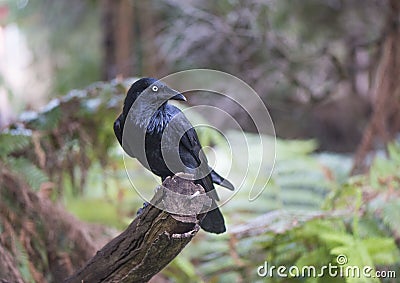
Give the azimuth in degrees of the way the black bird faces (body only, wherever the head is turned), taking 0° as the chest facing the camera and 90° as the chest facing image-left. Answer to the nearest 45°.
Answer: approximately 45°
